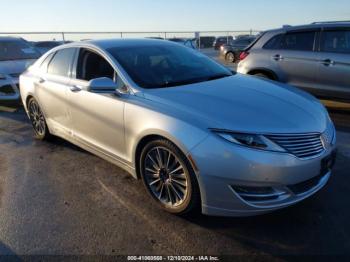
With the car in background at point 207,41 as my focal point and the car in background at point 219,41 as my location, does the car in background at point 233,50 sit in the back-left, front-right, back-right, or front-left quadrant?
back-left

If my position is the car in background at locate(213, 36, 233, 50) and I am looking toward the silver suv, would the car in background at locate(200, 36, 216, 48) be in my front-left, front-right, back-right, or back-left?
back-right

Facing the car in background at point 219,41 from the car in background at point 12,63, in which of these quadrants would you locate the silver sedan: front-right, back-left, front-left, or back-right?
back-right

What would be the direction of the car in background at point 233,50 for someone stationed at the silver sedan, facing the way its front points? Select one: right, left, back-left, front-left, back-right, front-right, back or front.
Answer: back-left

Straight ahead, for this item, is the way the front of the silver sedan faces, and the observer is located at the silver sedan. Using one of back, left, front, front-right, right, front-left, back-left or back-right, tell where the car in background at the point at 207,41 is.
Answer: back-left

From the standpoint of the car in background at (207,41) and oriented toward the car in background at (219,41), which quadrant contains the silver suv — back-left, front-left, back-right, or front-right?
front-right

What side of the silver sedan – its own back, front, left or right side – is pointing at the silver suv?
left

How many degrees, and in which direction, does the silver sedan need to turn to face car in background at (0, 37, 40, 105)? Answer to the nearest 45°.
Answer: approximately 180°

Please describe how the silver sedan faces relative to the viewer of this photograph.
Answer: facing the viewer and to the right of the viewer
